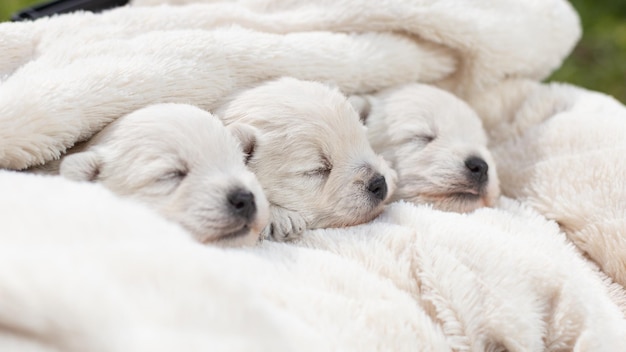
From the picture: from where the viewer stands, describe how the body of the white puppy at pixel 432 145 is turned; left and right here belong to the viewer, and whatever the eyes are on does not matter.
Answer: facing the viewer and to the right of the viewer

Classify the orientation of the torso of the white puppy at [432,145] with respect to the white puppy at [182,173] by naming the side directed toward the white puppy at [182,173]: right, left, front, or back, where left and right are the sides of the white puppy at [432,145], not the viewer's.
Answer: right

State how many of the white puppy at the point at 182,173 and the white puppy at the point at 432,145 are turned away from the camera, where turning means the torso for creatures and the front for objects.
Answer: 0

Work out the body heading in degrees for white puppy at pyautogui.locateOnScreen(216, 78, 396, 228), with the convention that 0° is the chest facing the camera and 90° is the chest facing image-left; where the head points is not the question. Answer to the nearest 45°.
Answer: approximately 315°

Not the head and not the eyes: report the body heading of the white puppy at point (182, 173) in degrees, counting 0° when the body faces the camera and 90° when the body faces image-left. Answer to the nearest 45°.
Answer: approximately 315°

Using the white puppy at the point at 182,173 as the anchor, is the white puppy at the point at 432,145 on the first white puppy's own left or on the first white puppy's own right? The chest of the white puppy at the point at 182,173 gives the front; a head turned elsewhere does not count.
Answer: on the first white puppy's own left

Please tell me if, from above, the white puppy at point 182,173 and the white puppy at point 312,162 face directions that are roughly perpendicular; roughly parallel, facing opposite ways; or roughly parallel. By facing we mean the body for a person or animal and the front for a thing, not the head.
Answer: roughly parallel

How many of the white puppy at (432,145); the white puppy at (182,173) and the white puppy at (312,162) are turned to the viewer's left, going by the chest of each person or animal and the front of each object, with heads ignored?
0
